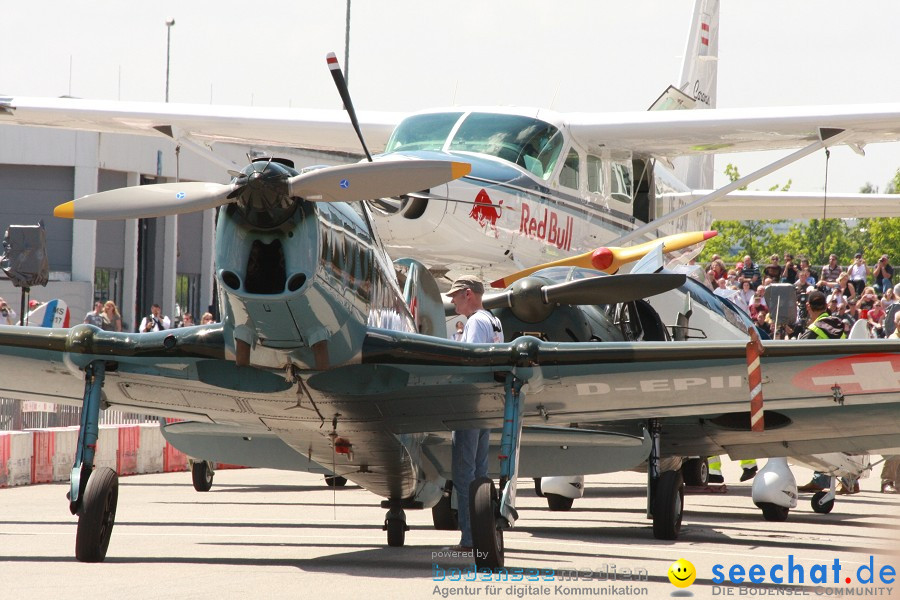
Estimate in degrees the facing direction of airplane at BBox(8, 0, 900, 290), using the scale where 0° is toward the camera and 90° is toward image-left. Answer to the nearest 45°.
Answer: approximately 45°

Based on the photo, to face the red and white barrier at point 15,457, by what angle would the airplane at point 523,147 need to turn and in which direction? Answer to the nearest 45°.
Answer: approximately 45° to its right

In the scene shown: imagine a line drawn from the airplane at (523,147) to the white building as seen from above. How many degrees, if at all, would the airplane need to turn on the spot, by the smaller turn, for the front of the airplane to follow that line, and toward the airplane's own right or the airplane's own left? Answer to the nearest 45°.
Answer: approximately 90° to the airplane's own right

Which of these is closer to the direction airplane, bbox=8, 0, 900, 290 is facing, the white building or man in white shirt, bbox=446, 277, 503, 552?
the man in white shirt

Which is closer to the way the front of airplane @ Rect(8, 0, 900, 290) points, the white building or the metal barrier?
the metal barrier

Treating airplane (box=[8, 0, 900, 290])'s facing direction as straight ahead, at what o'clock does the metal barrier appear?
The metal barrier is roughly at 1 o'clock from the airplane.
